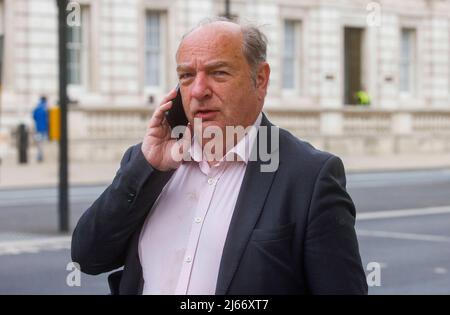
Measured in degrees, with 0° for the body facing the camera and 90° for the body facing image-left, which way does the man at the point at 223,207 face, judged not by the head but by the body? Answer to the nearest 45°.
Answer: approximately 45°

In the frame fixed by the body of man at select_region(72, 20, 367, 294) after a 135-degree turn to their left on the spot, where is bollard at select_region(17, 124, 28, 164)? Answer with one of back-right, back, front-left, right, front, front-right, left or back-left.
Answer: left

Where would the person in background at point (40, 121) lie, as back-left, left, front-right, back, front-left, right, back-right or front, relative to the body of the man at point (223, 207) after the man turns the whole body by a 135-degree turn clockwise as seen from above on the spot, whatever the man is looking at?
front
